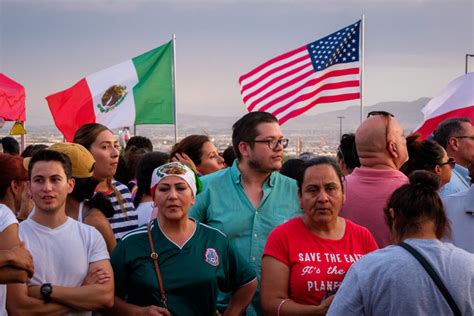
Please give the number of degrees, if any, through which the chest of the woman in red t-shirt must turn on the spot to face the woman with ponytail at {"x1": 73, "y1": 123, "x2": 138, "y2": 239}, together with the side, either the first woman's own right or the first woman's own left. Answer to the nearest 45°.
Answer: approximately 135° to the first woman's own right

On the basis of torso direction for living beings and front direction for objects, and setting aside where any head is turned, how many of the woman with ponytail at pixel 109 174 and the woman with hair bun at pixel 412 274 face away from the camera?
1

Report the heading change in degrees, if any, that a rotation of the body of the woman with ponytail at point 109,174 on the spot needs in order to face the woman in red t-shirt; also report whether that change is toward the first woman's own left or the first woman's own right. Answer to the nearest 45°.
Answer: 0° — they already face them

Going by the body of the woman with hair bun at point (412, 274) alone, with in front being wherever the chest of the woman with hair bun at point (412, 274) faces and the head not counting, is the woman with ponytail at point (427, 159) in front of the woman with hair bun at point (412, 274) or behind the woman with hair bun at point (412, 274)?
in front

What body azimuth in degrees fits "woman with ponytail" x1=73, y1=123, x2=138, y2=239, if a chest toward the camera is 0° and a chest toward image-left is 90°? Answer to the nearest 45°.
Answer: approximately 315°

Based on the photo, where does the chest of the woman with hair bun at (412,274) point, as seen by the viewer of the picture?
away from the camera
